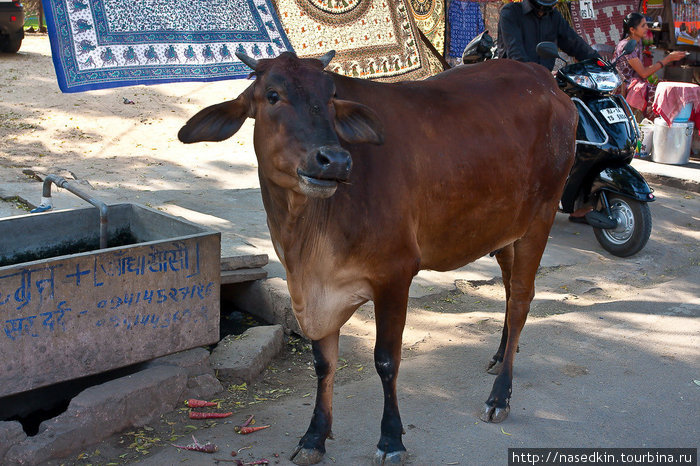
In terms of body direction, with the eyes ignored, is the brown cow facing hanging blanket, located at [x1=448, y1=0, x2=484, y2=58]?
no

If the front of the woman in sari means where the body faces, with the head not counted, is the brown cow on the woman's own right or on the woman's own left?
on the woman's own right

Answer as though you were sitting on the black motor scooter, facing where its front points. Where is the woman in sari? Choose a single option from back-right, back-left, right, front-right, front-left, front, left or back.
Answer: back-left

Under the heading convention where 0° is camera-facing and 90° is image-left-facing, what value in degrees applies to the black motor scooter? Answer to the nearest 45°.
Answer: approximately 315°

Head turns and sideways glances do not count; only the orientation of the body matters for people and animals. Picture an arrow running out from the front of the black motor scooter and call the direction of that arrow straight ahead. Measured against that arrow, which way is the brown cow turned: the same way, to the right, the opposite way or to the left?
to the right

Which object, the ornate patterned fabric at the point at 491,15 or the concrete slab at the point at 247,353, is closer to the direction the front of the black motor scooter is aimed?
the concrete slab

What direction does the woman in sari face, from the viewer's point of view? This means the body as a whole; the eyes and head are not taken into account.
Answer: to the viewer's right

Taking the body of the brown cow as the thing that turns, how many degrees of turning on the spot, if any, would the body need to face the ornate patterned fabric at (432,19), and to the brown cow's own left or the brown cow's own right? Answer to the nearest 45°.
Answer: approximately 135° to the brown cow's own right

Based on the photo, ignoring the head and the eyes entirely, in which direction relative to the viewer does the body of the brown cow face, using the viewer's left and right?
facing the viewer and to the left of the viewer

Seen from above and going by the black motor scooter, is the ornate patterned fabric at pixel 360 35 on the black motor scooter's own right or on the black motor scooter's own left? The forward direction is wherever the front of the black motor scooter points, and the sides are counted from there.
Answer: on the black motor scooter's own right

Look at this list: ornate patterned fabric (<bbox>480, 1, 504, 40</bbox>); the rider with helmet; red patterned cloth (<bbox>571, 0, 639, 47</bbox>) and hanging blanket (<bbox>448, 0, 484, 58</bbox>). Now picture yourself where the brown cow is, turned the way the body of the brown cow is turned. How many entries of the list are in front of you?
0

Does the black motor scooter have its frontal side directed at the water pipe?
no

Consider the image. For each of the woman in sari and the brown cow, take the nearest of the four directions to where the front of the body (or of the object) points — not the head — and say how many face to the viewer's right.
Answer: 1

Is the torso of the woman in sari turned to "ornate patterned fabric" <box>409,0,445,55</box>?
no

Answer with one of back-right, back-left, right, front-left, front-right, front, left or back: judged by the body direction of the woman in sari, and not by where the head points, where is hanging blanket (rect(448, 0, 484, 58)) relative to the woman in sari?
back-right
